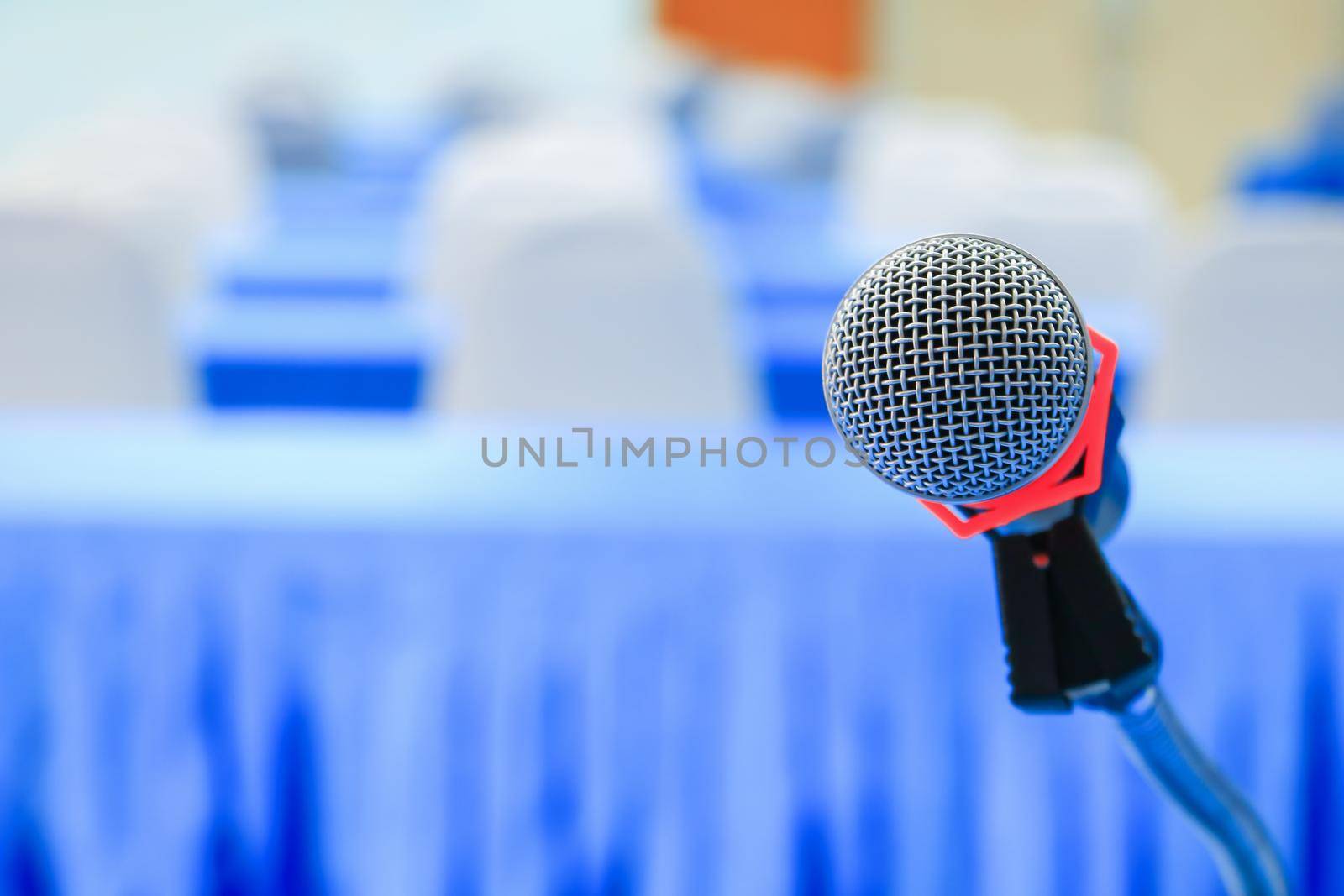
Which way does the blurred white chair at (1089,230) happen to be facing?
toward the camera

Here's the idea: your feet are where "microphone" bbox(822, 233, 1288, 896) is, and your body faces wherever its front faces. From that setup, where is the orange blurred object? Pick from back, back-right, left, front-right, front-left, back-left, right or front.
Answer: back-right

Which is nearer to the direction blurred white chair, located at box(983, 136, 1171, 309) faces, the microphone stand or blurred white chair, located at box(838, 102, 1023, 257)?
the microphone stand

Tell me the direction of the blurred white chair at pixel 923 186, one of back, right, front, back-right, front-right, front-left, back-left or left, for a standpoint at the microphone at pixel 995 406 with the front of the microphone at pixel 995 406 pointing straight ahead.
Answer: back-right

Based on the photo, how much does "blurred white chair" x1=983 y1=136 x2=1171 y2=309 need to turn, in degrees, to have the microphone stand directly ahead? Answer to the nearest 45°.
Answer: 0° — it already faces it

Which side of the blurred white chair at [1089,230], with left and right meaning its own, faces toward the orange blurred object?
back

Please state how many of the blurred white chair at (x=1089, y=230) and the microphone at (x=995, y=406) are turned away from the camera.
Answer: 0

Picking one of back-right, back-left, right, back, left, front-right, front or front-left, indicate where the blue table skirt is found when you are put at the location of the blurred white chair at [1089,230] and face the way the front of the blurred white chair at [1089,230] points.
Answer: front
